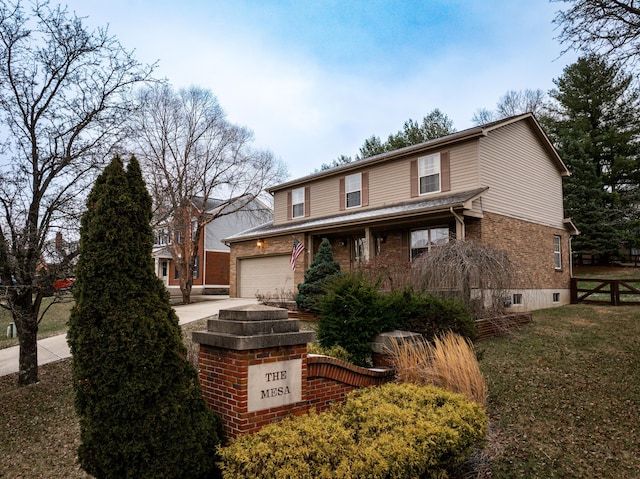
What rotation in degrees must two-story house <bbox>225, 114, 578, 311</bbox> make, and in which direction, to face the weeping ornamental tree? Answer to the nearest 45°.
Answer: approximately 45° to its left

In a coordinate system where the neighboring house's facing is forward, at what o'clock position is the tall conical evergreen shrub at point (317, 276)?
The tall conical evergreen shrub is roughly at 10 o'clock from the neighboring house.

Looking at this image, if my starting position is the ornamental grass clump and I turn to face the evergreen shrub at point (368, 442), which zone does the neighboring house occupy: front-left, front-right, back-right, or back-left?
back-right

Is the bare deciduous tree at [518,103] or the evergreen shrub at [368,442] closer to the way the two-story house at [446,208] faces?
the evergreen shrub

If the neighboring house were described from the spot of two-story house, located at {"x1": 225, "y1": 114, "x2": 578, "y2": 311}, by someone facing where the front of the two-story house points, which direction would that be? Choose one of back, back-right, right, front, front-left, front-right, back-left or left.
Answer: right

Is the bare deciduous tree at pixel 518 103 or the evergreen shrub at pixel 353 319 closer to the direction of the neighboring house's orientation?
the evergreen shrub

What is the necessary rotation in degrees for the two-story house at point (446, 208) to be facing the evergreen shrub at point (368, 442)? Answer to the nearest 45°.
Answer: approximately 45° to its left

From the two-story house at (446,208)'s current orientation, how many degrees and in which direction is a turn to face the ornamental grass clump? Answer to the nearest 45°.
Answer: approximately 45° to its left

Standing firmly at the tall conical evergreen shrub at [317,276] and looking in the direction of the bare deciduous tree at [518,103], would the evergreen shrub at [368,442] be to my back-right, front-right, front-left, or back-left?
back-right

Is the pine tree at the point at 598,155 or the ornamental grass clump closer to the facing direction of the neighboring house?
the ornamental grass clump

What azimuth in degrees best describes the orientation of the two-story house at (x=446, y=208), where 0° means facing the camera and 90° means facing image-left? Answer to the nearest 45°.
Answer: approximately 45°
